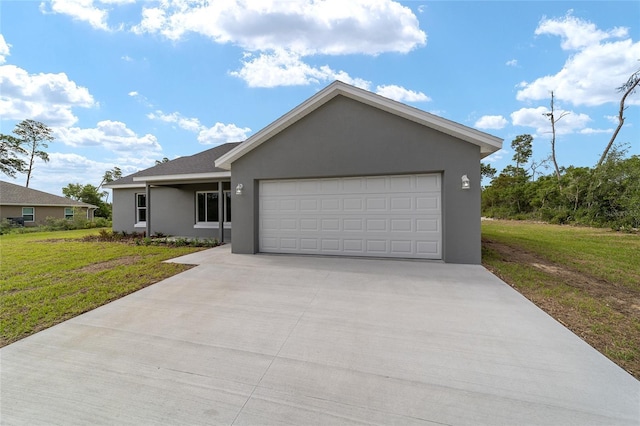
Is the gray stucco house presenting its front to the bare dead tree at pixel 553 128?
no

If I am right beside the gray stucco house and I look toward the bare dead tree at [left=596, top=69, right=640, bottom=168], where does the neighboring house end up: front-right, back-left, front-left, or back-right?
back-left

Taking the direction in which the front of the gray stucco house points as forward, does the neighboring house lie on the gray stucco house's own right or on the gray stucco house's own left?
on the gray stucco house's own right

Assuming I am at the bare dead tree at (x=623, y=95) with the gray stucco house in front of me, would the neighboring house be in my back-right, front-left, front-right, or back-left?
front-right

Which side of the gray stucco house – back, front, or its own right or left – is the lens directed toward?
front

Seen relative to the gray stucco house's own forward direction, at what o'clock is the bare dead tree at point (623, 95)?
The bare dead tree is roughly at 8 o'clock from the gray stucco house.
